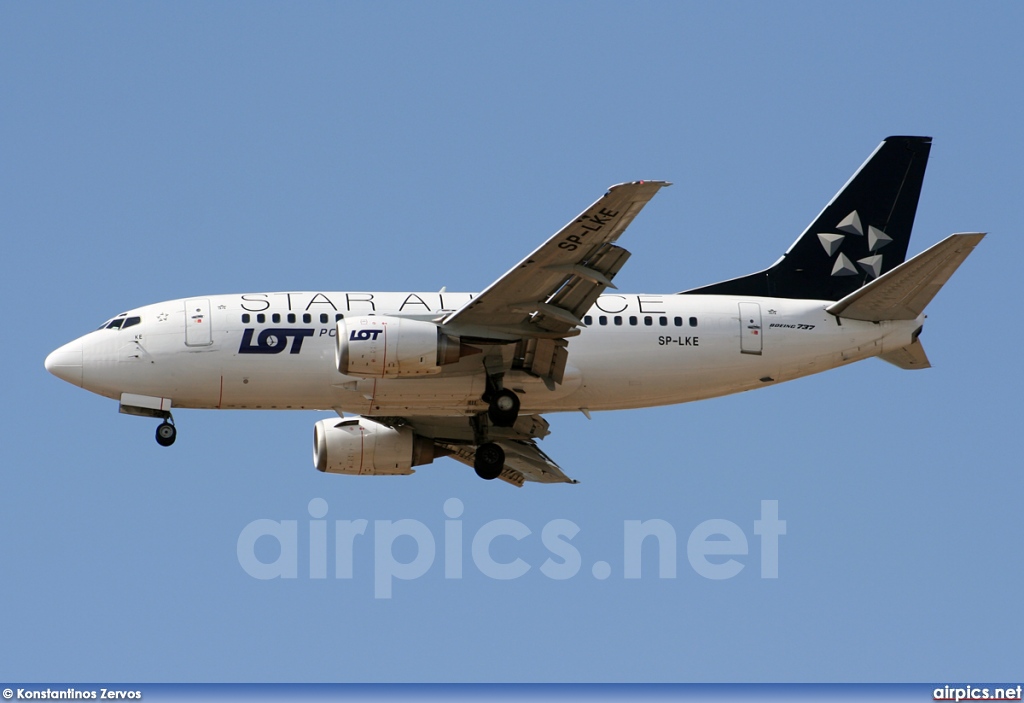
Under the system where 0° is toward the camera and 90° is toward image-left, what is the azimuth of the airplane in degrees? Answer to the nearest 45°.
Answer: approximately 90°
